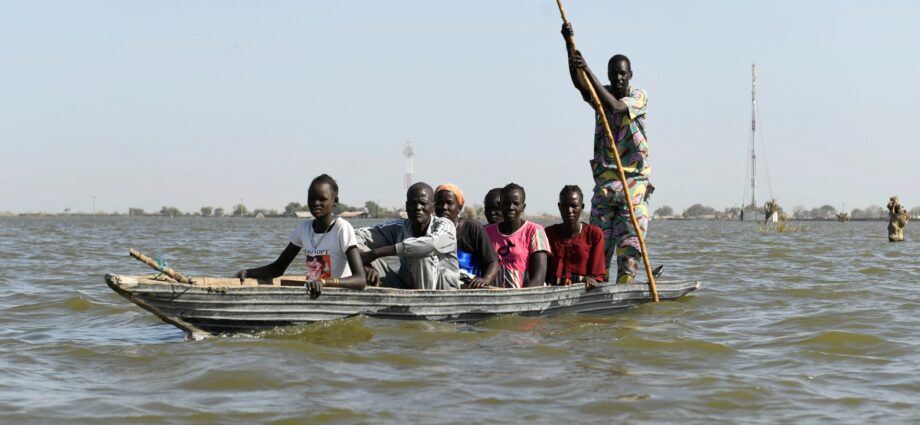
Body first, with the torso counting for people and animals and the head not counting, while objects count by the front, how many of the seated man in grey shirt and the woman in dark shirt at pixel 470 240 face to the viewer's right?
0

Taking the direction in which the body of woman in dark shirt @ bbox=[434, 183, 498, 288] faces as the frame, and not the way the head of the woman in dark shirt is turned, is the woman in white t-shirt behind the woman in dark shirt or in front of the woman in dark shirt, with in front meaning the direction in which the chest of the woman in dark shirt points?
in front

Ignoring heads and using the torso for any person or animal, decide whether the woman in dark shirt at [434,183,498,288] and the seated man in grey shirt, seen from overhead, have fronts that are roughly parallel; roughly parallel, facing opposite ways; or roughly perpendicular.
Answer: roughly parallel

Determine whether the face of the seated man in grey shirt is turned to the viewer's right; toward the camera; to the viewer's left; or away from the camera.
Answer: toward the camera

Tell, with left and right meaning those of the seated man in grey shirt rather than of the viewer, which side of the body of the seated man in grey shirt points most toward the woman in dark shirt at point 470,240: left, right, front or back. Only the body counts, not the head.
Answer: back

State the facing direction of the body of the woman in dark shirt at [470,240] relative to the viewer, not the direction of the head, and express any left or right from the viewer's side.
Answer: facing the viewer and to the left of the viewer

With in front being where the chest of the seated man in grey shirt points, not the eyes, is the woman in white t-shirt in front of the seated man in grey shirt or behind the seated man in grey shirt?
in front

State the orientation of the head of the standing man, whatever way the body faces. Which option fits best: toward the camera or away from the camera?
toward the camera
